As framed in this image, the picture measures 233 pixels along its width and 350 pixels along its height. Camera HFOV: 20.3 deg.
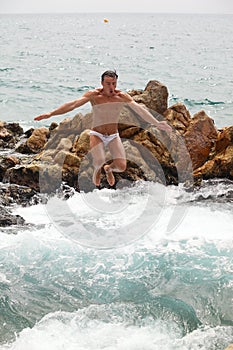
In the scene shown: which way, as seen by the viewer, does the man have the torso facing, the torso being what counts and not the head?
toward the camera

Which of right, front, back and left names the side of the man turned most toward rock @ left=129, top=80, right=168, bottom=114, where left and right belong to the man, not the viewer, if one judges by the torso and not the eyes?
back

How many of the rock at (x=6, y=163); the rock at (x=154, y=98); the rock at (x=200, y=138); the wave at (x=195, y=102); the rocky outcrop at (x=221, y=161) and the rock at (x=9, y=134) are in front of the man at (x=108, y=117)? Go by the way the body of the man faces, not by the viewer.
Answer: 0

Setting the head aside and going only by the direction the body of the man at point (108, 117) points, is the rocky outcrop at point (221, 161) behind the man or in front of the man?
behind

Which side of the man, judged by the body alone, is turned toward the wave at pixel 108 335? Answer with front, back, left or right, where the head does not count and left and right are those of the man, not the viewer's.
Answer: front

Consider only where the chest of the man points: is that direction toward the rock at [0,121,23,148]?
no

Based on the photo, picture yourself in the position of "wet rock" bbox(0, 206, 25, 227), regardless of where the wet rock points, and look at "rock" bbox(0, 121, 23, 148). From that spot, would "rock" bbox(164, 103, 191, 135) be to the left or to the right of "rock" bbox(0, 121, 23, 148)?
right

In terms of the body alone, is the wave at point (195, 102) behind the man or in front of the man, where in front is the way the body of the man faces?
behind

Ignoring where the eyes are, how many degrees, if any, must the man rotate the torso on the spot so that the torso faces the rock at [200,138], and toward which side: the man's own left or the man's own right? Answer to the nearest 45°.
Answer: approximately 135° to the man's own left
